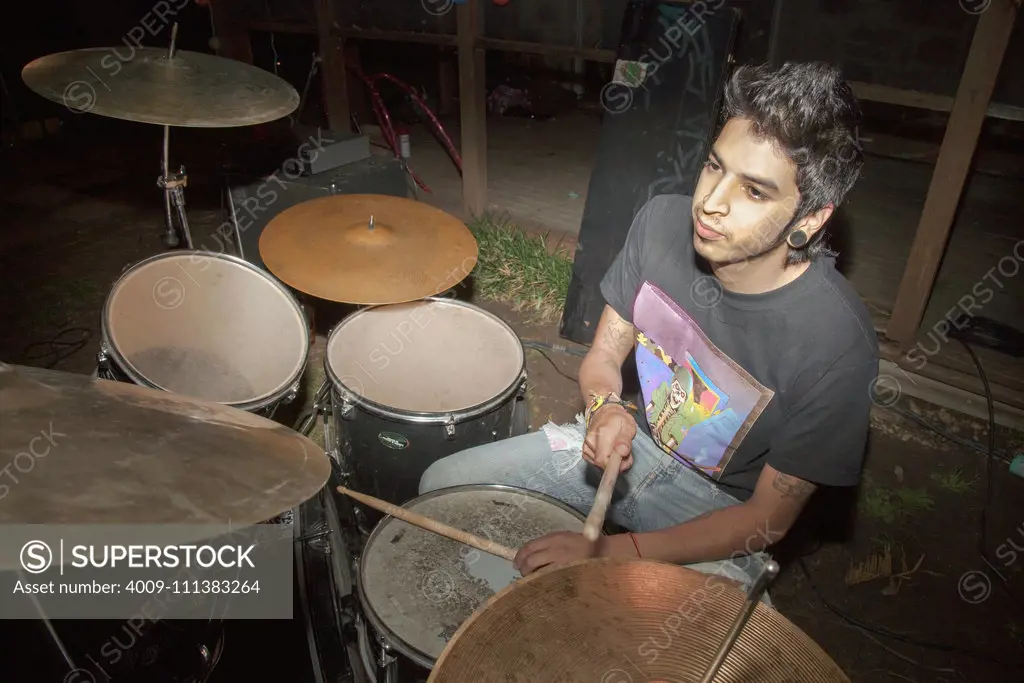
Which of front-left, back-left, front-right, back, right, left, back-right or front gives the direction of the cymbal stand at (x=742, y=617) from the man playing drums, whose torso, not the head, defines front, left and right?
front-left

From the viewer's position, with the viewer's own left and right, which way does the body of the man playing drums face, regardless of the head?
facing the viewer and to the left of the viewer

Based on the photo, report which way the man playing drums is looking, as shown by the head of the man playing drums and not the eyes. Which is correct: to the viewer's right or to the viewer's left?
to the viewer's left

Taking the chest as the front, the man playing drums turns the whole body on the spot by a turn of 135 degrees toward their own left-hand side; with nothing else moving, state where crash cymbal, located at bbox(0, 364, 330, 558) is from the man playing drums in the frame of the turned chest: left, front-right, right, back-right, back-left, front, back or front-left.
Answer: back-right

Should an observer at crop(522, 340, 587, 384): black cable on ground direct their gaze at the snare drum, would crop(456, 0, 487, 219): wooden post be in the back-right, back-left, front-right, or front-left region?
back-right

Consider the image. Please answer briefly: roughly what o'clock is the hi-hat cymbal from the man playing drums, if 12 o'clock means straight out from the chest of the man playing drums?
The hi-hat cymbal is roughly at 11 o'clock from the man playing drums.

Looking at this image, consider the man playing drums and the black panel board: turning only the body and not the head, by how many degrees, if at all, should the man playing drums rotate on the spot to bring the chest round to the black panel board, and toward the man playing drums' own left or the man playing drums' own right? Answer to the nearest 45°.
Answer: approximately 135° to the man playing drums' own right

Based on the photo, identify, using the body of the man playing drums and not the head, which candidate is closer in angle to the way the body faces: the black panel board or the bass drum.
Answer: the bass drum

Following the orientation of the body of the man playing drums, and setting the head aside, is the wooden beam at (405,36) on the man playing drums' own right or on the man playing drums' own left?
on the man playing drums' own right

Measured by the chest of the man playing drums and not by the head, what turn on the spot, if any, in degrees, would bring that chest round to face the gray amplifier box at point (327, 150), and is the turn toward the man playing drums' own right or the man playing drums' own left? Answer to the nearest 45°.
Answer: approximately 90° to the man playing drums' own right

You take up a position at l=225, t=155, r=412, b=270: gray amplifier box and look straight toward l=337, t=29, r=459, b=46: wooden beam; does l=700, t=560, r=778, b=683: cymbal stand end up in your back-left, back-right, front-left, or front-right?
back-right

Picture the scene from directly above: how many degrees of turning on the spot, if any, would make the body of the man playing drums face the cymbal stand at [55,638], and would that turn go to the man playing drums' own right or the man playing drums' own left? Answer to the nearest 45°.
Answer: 0° — they already face it
